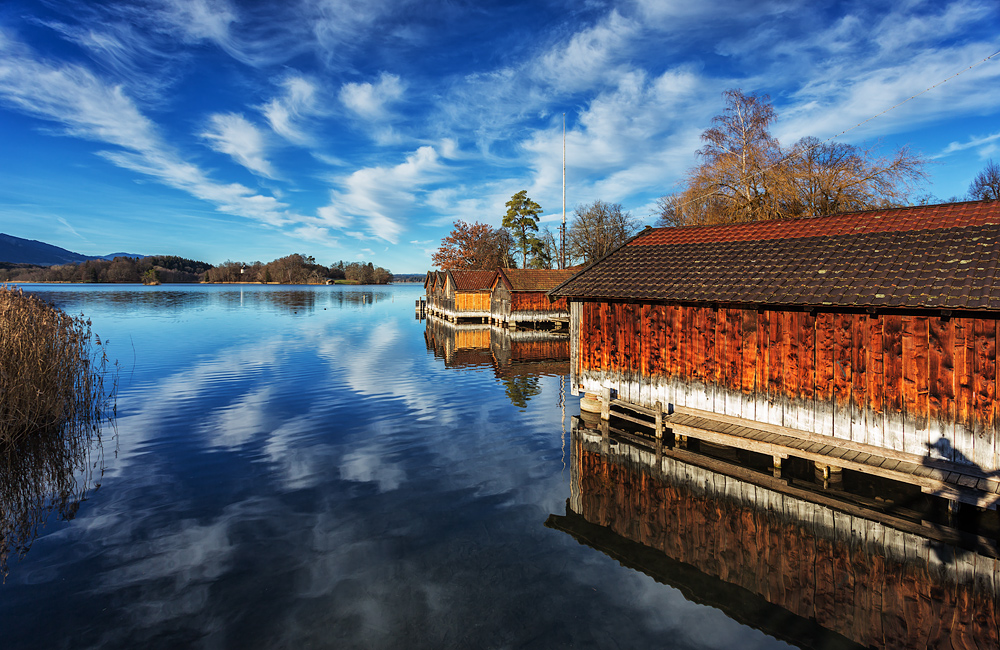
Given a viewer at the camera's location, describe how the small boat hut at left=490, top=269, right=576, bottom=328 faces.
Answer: facing the viewer and to the left of the viewer

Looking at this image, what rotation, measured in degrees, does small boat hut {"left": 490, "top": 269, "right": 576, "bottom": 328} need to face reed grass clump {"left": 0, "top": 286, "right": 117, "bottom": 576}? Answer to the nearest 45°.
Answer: approximately 45° to its left

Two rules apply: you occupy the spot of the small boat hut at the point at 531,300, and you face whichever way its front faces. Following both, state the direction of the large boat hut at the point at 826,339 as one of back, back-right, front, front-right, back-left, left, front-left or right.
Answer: front-left

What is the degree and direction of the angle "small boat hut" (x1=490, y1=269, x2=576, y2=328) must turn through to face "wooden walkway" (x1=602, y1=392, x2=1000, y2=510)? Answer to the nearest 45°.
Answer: approximately 45° to its left

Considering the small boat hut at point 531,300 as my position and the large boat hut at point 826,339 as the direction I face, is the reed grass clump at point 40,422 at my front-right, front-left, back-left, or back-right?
front-right
